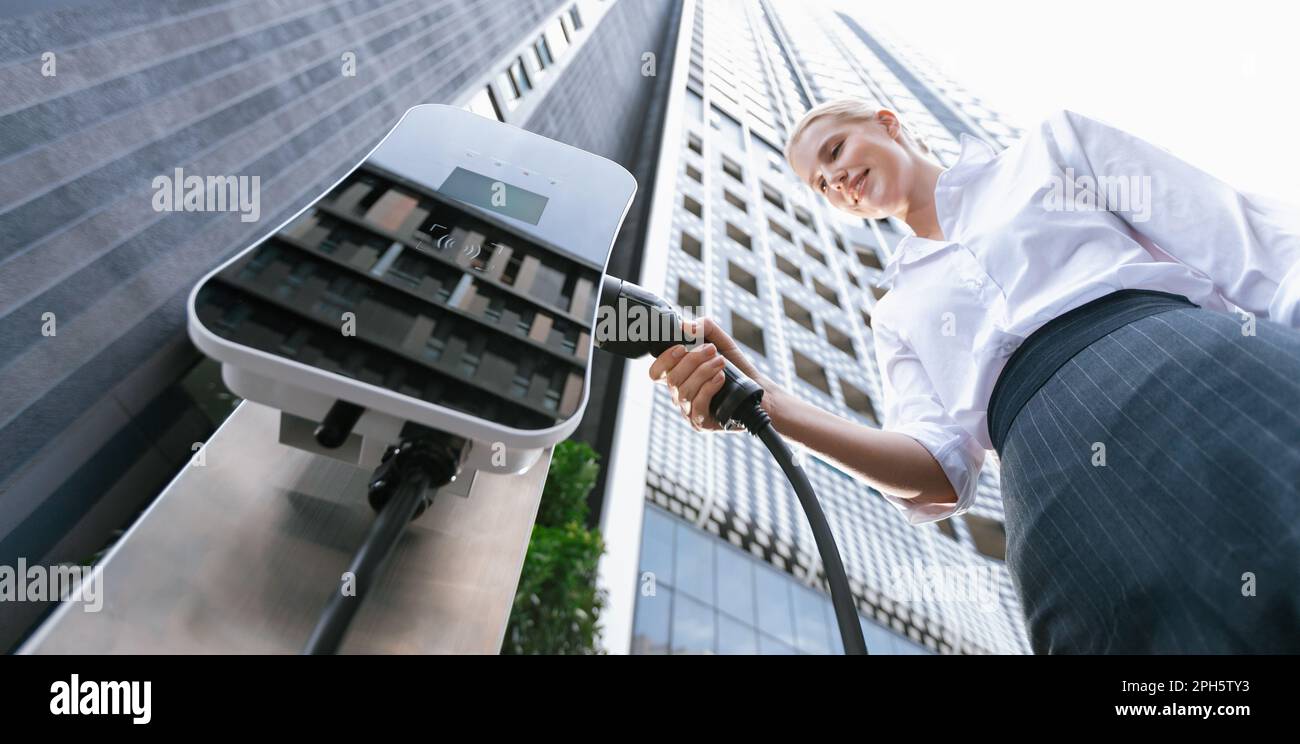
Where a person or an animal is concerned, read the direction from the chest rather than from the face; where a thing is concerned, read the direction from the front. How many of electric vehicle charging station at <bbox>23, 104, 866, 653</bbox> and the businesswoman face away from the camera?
0

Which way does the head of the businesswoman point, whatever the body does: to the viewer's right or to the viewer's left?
to the viewer's left

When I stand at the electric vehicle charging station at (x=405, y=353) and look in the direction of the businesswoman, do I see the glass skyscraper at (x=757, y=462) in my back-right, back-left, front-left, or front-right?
front-left

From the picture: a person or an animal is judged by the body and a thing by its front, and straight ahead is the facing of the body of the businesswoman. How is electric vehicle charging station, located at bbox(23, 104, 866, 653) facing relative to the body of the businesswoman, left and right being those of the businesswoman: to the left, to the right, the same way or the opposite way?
to the left

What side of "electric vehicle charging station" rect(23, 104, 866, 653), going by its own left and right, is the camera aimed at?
front

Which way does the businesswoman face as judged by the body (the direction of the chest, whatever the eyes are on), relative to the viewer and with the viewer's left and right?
facing the viewer and to the left of the viewer

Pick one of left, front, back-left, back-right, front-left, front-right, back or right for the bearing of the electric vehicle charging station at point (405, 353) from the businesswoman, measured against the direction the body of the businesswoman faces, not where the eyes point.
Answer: front

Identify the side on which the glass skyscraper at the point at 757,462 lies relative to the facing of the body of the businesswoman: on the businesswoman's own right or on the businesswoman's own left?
on the businesswoman's own right
